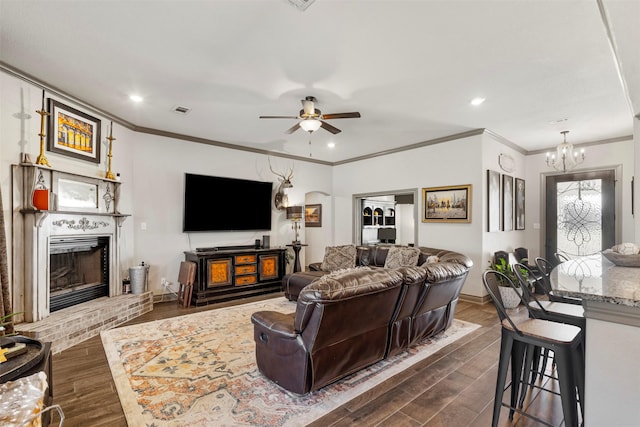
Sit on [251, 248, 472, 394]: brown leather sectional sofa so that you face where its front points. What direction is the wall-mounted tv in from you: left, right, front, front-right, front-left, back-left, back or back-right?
front

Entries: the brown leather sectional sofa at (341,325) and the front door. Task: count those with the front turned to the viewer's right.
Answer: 0

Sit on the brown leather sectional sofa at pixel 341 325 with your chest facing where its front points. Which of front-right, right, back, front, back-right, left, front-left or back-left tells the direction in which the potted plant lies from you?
right

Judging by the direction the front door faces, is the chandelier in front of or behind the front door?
in front

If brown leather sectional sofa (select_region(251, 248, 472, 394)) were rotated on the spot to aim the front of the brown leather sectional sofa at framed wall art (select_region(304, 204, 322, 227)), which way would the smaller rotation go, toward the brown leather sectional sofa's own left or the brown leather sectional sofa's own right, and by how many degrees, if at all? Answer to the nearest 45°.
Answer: approximately 45° to the brown leather sectional sofa's own right

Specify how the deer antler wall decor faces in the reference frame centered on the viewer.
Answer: facing the viewer and to the right of the viewer

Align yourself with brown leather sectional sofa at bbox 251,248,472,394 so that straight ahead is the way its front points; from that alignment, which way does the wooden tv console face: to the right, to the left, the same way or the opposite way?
the opposite way

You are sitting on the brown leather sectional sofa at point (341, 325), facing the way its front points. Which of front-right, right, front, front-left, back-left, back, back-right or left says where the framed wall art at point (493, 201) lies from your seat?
right
